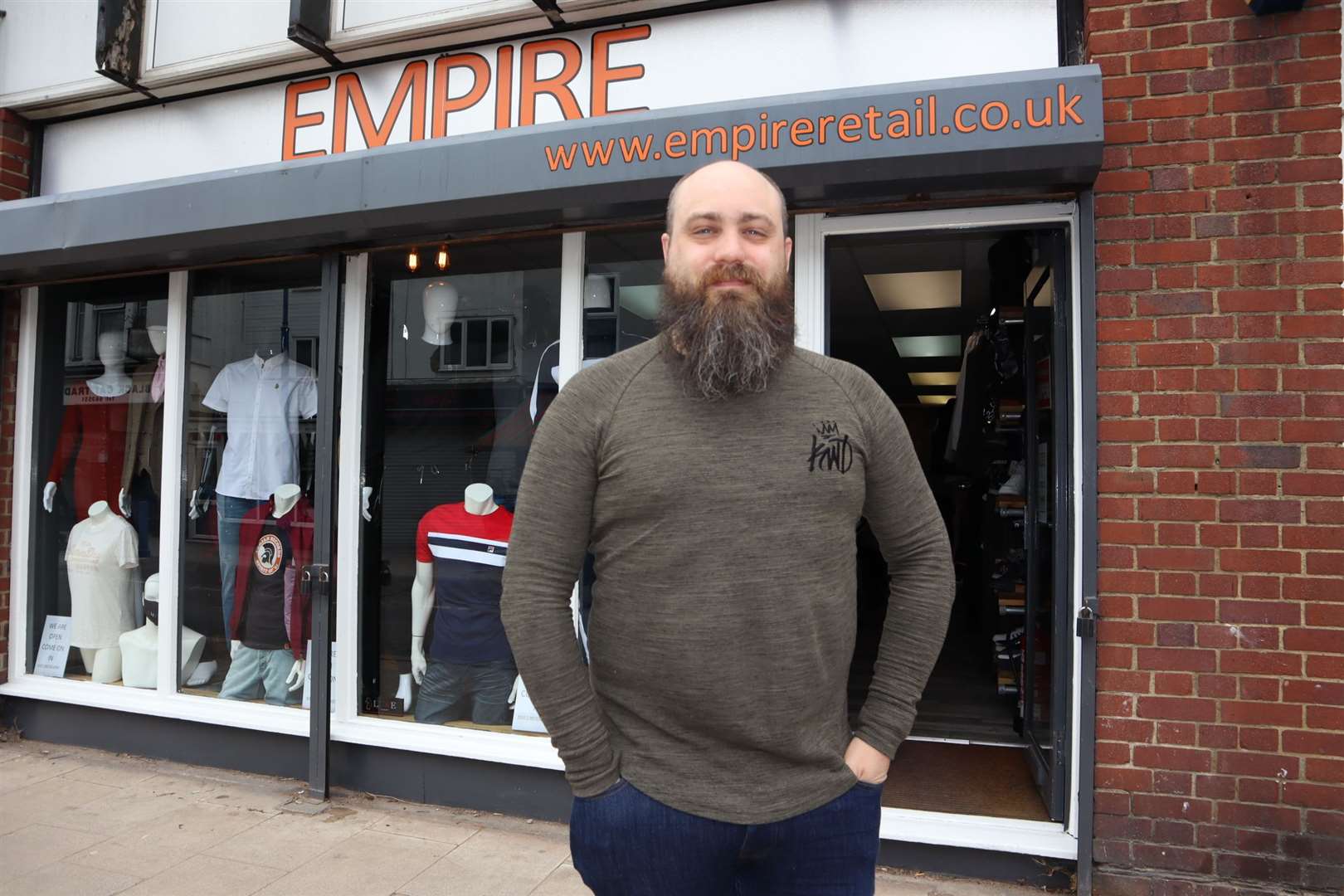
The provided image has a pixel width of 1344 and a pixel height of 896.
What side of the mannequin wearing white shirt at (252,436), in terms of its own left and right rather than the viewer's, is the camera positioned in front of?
front

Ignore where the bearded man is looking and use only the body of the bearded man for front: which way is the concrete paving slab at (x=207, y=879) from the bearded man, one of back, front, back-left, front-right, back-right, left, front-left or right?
back-right

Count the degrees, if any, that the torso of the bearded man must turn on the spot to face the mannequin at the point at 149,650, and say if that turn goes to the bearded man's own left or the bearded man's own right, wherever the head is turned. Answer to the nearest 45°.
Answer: approximately 135° to the bearded man's own right

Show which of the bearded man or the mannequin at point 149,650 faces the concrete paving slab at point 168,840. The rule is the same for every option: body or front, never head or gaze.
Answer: the mannequin

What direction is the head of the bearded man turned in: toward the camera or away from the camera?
toward the camera

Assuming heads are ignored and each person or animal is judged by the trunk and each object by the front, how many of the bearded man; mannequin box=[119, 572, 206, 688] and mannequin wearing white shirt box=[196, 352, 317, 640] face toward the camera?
3

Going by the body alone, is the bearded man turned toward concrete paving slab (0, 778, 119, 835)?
no

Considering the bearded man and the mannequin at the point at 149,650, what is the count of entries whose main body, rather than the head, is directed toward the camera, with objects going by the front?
2

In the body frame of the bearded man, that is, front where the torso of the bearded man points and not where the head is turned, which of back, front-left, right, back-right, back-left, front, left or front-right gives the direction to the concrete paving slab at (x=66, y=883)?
back-right

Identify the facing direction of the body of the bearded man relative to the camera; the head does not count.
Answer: toward the camera

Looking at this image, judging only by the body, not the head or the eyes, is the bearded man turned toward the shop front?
no

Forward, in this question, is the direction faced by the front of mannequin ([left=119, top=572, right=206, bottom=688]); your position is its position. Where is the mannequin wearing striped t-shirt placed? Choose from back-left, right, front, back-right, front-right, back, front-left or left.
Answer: front-left

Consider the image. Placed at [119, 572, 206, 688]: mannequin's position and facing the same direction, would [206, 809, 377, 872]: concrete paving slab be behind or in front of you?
in front

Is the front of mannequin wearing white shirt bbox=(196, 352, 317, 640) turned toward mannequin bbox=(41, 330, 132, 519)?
no

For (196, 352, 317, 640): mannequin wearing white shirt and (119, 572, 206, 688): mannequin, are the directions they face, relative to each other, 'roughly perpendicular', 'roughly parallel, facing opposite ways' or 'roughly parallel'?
roughly parallel

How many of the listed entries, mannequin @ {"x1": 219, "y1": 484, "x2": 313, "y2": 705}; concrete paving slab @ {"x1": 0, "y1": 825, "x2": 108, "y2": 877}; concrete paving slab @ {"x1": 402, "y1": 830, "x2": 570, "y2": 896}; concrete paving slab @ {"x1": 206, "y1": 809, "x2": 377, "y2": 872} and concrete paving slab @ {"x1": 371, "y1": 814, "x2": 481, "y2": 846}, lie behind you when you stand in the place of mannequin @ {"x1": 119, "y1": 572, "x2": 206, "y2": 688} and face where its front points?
0

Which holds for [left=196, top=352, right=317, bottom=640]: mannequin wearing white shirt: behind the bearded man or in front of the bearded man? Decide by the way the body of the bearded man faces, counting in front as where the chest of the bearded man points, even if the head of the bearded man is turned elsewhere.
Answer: behind
